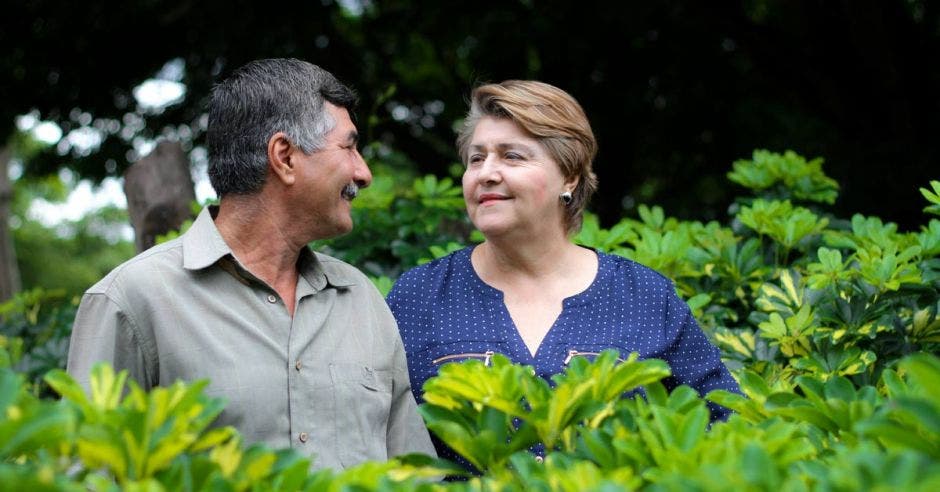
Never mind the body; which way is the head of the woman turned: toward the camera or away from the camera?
toward the camera

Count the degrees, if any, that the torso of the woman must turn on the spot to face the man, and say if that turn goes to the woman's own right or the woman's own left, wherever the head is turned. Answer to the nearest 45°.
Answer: approximately 45° to the woman's own right

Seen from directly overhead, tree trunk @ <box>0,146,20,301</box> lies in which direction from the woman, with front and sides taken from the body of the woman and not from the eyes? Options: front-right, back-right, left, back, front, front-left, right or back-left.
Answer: back-right

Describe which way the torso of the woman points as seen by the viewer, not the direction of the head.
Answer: toward the camera

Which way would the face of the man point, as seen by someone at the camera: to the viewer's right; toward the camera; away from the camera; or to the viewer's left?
to the viewer's right

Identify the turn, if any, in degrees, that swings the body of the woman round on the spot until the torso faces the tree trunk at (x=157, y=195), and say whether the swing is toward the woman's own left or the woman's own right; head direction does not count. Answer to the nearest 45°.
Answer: approximately 135° to the woman's own right

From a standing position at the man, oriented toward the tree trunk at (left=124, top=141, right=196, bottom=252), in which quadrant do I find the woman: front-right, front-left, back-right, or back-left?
front-right

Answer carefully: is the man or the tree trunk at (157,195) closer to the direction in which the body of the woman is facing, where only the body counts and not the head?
the man
